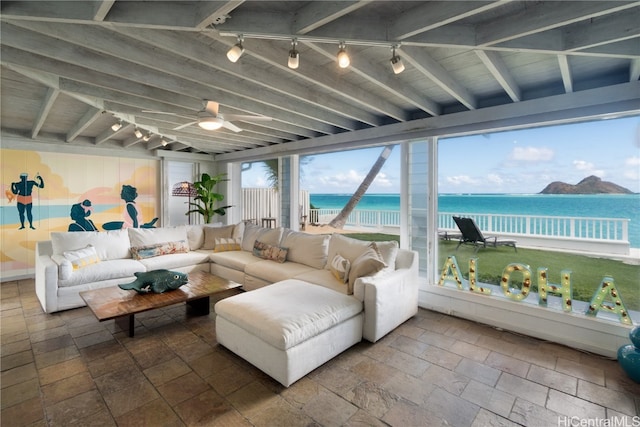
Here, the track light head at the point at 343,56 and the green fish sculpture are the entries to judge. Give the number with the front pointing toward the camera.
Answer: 1

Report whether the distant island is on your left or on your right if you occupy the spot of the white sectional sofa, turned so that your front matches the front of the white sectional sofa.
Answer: on your left

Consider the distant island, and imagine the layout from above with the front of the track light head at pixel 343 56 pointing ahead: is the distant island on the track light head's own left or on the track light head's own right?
on the track light head's own left

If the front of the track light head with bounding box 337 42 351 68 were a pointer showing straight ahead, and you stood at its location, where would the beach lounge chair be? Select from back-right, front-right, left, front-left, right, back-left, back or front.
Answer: back-left

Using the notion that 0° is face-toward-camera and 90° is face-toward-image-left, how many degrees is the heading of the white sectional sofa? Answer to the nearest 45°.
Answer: approximately 0°

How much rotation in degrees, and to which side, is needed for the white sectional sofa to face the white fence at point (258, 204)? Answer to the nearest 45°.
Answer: approximately 180°

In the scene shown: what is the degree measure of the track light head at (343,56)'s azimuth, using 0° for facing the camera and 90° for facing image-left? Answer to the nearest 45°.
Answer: approximately 0°

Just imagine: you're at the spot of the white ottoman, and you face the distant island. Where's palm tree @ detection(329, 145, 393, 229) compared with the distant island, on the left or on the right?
left
